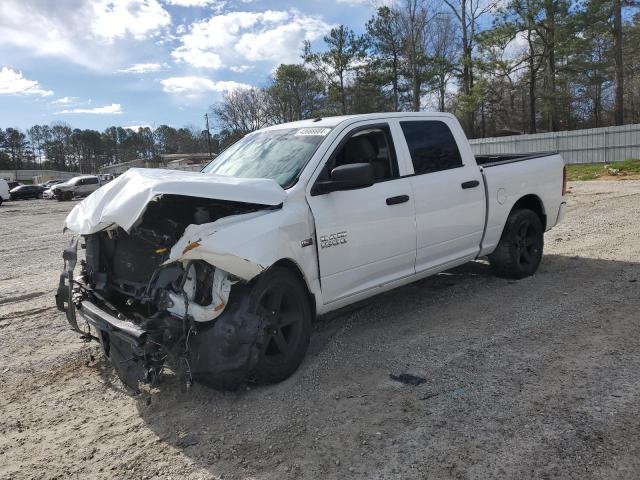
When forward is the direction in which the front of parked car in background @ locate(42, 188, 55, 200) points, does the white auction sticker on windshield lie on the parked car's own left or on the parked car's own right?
on the parked car's own left

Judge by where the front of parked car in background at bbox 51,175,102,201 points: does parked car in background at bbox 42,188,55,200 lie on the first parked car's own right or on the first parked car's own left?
on the first parked car's own right

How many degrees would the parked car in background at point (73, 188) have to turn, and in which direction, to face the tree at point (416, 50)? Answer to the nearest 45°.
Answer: approximately 135° to its left

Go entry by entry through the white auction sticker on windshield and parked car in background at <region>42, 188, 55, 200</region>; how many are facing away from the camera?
0

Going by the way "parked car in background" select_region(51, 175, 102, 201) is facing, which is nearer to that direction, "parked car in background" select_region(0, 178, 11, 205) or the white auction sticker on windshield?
the parked car in background

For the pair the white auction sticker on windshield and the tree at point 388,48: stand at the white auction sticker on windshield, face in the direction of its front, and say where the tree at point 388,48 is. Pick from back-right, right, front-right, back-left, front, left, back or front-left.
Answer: back-right

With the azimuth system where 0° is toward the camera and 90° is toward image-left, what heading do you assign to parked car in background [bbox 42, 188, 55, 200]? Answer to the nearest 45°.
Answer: approximately 45°

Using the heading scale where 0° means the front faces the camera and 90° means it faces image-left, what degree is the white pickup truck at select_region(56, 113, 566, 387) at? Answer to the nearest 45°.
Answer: approximately 45°

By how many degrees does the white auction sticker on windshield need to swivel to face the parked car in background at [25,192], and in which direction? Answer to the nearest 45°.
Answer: approximately 90° to its right

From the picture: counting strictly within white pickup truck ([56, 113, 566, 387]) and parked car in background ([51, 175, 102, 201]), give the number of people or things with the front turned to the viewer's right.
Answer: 0

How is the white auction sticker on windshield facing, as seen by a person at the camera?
facing the viewer and to the left of the viewer

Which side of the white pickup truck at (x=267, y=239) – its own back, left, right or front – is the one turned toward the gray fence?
back
